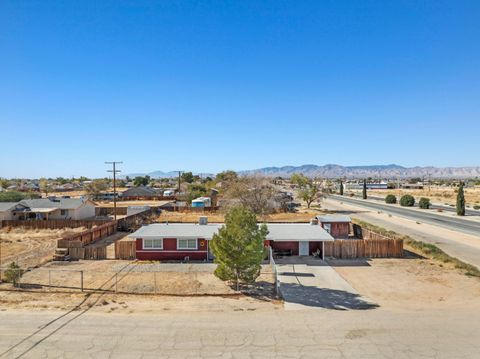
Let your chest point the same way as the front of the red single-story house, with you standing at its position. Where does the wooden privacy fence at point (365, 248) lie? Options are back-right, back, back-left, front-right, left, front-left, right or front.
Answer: left

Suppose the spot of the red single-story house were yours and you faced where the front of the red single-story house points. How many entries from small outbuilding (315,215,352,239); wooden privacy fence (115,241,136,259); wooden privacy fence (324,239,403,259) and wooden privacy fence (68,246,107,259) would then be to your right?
2

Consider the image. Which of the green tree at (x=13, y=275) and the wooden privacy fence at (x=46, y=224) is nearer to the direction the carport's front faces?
the green tree

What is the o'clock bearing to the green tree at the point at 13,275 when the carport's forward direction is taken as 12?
The green tree is roughly at 2 o'clock from the carport.

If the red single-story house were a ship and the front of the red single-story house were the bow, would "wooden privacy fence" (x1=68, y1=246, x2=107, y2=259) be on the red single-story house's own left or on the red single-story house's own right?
on the red single-story house's own right

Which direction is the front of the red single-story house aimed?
toward the camera

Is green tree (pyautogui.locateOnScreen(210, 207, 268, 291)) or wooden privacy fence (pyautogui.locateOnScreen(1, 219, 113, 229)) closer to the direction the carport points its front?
the green tree

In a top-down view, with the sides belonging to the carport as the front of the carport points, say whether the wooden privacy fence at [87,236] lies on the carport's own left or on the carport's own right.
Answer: on the carport's own right

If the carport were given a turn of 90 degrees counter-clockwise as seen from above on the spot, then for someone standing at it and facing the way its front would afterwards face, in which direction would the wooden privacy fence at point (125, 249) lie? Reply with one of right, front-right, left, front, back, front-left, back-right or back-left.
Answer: back

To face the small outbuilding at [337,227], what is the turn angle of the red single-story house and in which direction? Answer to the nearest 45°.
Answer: approximately 135° to its left

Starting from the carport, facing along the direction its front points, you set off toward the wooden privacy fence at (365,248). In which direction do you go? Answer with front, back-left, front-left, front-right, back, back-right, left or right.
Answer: left
